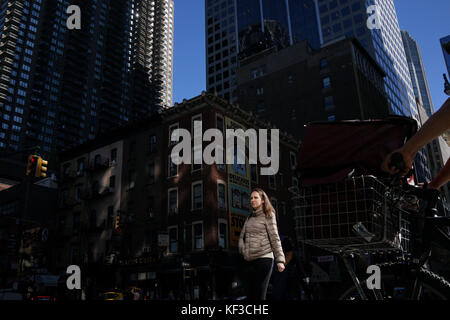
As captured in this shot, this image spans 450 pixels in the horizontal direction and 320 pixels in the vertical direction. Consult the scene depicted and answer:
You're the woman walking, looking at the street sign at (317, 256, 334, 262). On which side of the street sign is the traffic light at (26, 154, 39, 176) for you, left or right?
left

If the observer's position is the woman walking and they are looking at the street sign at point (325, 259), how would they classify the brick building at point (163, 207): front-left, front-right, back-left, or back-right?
front-left

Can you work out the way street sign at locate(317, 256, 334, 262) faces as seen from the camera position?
facing the viewer

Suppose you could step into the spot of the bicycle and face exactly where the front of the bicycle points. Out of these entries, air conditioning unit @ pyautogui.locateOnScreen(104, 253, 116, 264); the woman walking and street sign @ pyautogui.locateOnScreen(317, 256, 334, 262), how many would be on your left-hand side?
0

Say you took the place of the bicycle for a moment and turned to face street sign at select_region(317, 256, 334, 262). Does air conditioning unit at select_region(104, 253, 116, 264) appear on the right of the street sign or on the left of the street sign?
left

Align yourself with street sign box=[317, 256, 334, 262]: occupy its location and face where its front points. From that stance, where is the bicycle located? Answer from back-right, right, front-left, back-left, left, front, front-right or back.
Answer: front

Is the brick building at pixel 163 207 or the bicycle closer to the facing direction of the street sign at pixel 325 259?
the bicycle

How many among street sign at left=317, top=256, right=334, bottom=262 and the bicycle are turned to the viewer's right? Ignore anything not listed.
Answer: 0

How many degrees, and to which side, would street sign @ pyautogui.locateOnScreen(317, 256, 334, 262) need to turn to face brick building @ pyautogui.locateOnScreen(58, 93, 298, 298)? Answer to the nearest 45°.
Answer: approximately 45° to its right
